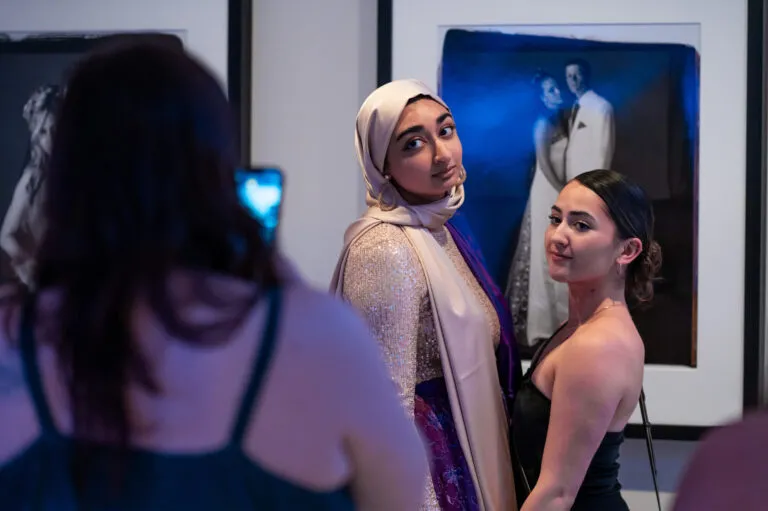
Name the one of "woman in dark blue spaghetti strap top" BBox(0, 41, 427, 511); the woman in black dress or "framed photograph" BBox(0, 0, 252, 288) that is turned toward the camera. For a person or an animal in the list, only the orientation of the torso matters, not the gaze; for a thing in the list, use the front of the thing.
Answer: the framed photograph

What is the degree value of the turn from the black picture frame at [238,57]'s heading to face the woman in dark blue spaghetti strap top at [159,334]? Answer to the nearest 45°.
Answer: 0° — it already faces them

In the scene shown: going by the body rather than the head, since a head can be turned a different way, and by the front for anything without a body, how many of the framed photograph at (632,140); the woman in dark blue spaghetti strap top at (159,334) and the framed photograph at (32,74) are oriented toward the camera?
2

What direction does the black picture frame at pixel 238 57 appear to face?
toward the camera

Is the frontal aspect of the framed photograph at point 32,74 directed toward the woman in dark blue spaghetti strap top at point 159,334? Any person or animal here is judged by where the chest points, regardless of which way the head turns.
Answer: yes

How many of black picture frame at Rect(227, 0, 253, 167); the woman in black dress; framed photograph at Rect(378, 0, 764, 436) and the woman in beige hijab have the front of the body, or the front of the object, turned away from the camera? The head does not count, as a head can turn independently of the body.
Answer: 0

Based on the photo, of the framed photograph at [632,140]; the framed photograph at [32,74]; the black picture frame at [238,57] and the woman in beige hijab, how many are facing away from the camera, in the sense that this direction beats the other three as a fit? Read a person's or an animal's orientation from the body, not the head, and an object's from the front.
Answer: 0

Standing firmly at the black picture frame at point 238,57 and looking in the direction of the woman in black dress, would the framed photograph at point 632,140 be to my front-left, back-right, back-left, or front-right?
front-left

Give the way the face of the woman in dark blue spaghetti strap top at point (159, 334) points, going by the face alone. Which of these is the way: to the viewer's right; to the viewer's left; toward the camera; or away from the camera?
away from the camera

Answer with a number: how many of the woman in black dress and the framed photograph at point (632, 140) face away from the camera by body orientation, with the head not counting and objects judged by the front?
0

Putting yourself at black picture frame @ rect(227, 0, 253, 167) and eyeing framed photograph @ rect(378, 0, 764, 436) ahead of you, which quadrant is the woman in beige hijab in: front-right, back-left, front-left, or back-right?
front-right

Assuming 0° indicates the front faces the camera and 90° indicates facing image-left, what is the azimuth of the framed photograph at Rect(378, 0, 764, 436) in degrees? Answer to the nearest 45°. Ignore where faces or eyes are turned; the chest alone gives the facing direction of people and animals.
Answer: approximately 0°

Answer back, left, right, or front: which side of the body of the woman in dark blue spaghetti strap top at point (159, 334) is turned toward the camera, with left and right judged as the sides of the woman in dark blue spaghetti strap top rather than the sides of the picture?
back
